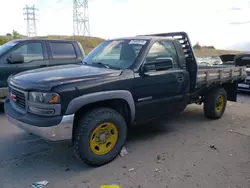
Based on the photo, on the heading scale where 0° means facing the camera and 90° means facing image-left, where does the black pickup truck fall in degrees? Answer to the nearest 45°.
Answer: approximately 45°

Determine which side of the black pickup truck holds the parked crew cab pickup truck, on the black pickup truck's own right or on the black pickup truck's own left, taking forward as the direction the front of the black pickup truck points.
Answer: on the black pickup truck's own right
